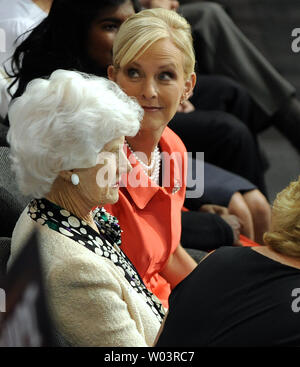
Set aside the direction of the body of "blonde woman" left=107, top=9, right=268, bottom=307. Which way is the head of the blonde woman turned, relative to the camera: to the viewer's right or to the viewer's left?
to the viewer's left

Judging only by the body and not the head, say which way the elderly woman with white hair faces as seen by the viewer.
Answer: to the viewer's right

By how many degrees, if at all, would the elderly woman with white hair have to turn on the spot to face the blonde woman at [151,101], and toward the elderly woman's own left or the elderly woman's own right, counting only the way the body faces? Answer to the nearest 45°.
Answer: approximately 45° to the elderly woman's own left
